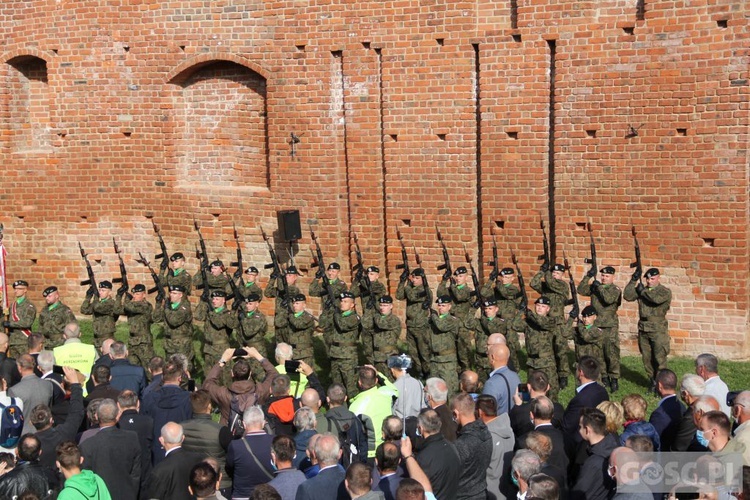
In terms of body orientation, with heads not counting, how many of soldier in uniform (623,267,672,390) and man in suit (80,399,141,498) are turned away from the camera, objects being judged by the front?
1

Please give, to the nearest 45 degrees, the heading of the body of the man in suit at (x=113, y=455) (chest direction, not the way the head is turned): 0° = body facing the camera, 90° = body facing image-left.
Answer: approximately 180°

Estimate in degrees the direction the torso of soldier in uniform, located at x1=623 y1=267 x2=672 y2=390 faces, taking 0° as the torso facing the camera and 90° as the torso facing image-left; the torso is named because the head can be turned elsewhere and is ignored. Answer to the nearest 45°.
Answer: approximately 45°

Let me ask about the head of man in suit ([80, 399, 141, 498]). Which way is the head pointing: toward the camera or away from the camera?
away from the camera

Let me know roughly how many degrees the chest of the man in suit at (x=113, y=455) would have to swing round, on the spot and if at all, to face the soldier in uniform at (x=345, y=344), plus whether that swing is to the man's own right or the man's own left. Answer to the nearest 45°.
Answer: approximately 45° to the man's own right

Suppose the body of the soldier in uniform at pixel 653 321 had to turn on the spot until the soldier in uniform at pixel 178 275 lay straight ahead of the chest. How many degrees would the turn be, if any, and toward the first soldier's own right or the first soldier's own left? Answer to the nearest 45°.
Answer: approximately 45° to the first soldier's own right

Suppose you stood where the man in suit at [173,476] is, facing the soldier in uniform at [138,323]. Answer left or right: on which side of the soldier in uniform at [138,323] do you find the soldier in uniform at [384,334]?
right

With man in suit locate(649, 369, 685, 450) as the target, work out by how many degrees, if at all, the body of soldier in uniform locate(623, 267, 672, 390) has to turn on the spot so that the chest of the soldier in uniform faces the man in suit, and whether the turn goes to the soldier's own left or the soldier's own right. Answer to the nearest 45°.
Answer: approximately 45° to the soldier's own left

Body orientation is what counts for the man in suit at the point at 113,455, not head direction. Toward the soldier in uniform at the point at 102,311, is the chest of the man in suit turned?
yes

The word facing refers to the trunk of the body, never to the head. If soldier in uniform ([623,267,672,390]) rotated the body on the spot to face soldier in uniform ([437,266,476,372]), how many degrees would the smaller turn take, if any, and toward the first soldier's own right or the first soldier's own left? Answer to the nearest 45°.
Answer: approximately 45° to the first soldier's own right

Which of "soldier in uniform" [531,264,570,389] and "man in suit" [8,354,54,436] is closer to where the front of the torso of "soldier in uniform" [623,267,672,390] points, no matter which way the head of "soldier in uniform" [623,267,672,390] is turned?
the man in suit
